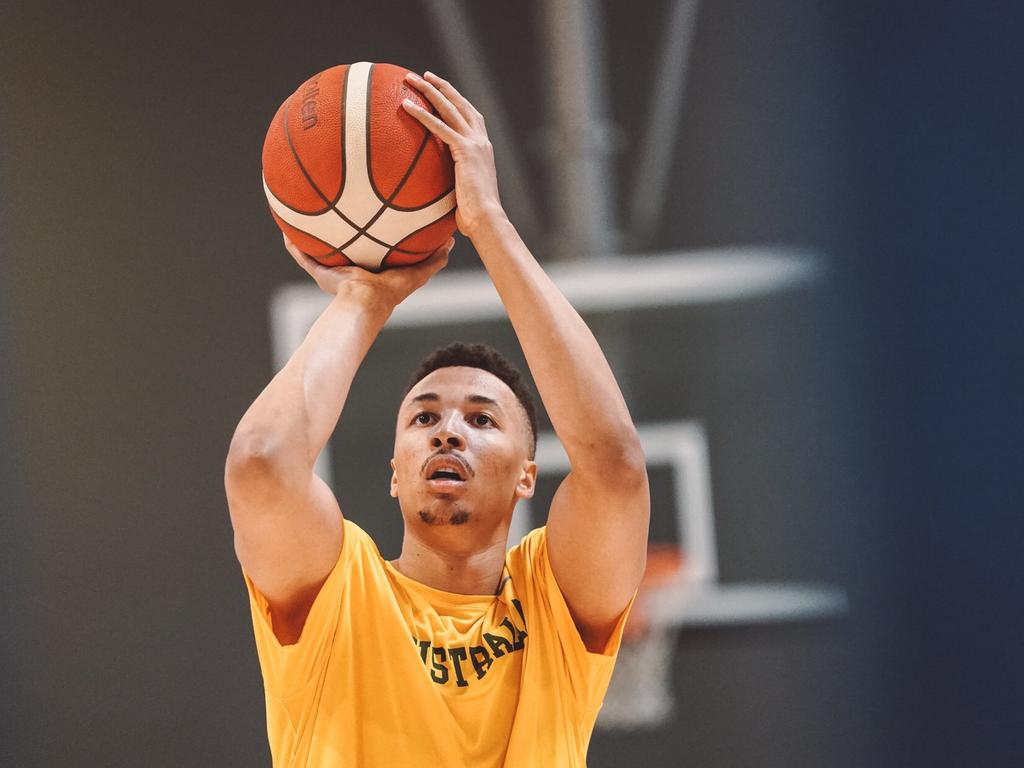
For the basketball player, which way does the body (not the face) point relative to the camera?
toward the camera
